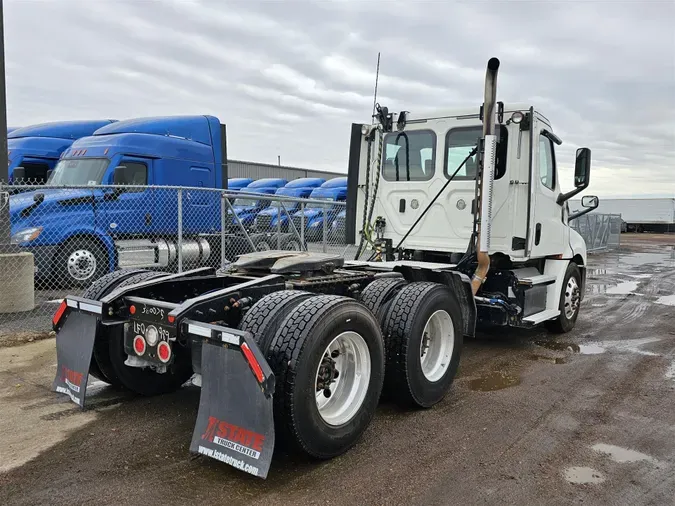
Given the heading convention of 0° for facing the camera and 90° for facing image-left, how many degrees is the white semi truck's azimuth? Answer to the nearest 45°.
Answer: approximately 225°

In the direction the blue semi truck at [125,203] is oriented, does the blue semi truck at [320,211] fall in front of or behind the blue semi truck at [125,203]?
behind

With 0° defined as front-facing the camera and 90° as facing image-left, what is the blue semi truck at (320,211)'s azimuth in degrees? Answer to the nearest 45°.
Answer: approximately 45°

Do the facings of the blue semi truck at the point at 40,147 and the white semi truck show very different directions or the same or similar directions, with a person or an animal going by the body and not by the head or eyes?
very different directions

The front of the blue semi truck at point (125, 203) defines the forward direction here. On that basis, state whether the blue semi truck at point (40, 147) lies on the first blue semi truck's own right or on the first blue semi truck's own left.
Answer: on the first blue semi truck's own right

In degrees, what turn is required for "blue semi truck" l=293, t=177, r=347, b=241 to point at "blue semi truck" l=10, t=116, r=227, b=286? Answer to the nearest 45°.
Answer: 0° — it already faces it

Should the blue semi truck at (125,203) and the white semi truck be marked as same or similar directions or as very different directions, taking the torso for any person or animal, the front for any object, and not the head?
very different directions

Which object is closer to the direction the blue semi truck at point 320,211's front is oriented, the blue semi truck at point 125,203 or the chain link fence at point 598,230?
the blue semi truck

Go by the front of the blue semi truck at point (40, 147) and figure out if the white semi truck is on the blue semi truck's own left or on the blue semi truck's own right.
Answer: on the blue semi truck's own left

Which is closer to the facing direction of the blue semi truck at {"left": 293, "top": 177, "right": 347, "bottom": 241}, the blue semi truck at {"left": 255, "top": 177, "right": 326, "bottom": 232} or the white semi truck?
the white semi truck

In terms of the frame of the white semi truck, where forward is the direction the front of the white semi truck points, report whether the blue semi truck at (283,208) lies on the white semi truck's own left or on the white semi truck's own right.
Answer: on the white semi truck's own left
